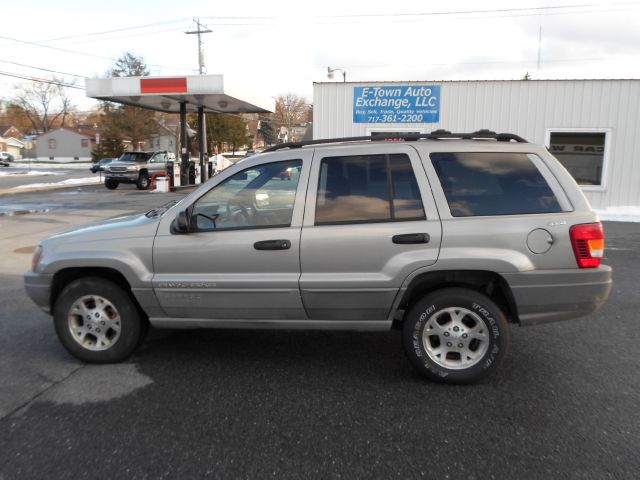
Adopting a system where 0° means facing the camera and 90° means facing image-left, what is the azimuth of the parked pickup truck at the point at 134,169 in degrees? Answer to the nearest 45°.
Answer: approximately 45°

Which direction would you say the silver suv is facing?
to the viewer's left

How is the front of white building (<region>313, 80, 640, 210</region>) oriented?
toward the camera

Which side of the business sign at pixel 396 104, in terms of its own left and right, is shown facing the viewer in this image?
front

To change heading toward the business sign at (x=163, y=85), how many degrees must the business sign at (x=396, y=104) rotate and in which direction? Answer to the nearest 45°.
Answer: approximately 135° to its right

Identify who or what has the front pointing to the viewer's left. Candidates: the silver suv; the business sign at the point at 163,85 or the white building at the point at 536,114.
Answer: the silver suv

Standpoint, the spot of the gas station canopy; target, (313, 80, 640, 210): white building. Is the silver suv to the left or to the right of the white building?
right

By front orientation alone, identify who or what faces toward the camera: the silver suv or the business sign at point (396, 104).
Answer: the business sign

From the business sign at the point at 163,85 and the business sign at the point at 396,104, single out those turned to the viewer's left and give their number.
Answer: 0

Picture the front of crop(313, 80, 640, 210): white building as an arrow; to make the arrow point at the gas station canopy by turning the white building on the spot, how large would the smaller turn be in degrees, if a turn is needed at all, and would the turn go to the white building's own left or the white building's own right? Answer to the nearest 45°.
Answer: approximately 90° to the white building's own right

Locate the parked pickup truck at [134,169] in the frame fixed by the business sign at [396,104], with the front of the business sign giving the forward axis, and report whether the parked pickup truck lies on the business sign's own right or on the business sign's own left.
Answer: on the business sign's own right

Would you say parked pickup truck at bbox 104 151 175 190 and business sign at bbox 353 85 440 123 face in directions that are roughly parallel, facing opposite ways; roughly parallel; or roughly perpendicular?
roughly parallel
